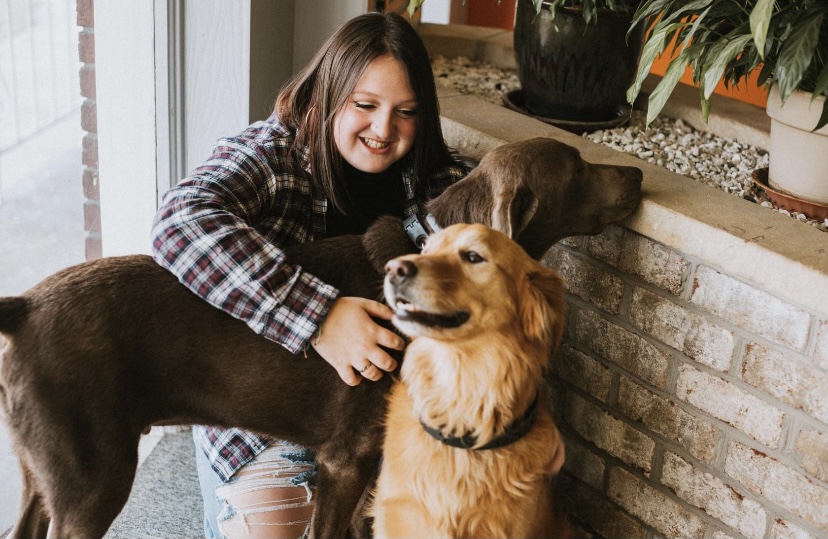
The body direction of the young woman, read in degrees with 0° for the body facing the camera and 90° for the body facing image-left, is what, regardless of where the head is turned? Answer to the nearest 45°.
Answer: approximately 315°

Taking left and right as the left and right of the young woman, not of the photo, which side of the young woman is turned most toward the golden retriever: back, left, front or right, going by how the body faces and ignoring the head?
front

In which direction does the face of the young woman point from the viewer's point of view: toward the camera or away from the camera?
toward the camera

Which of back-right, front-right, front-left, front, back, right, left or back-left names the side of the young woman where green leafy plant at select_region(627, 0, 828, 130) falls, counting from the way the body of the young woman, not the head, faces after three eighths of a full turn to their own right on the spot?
back

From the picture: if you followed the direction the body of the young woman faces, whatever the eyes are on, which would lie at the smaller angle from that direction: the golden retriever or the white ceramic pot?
the golden retriever

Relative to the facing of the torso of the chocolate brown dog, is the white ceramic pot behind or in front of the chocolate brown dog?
in front

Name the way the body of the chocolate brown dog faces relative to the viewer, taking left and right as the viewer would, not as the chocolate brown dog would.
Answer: facing to the right of the viewer

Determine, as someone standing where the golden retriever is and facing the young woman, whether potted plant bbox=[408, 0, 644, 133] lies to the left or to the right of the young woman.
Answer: right

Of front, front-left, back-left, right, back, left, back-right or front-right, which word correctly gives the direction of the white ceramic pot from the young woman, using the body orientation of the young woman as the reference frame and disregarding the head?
front-left

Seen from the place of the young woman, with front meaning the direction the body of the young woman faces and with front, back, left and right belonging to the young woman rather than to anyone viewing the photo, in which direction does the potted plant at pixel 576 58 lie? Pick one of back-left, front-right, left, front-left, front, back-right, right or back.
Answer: left

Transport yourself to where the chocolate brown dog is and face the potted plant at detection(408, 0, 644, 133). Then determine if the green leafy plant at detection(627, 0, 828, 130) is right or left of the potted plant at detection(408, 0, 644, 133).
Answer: right
